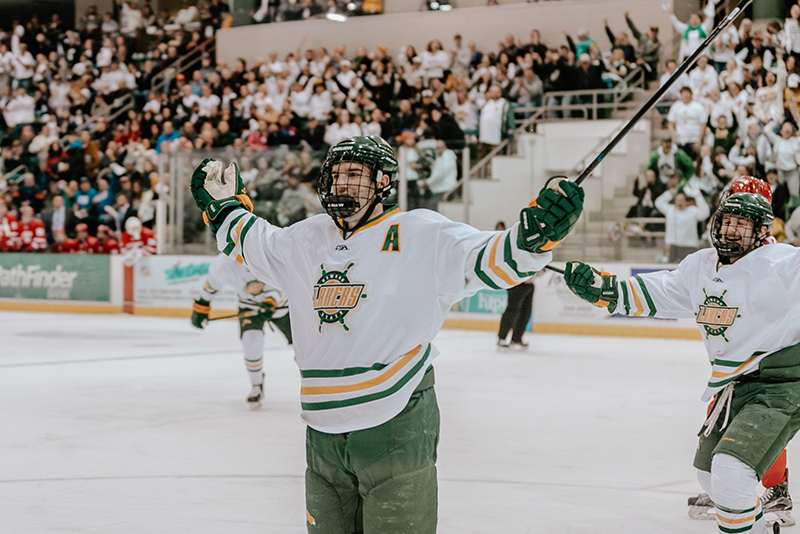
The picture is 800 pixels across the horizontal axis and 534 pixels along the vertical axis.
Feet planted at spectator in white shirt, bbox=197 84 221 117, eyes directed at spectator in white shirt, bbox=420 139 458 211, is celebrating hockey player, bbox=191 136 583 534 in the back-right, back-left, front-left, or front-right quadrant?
front-right

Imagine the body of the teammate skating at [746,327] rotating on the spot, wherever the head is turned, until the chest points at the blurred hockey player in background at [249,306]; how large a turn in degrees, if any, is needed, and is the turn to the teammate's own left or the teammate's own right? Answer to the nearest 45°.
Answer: approximately 90° to the teammate's own right

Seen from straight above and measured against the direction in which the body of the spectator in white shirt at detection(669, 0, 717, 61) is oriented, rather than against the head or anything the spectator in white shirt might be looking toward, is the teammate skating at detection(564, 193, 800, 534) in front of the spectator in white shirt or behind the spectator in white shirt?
in front

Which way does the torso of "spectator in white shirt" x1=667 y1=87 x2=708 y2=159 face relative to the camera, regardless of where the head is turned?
toward the camera

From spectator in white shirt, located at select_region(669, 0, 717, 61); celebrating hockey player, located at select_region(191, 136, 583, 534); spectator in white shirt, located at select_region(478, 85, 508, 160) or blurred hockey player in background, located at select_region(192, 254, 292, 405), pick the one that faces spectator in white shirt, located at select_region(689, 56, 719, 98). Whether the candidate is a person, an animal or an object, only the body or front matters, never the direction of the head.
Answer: spectator in white shirt, located at select_region(669, 0, 717, 61)

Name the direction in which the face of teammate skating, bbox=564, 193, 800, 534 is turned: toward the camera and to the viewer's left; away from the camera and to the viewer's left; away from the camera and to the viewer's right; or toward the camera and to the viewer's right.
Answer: toward the camera and to the viewer's left

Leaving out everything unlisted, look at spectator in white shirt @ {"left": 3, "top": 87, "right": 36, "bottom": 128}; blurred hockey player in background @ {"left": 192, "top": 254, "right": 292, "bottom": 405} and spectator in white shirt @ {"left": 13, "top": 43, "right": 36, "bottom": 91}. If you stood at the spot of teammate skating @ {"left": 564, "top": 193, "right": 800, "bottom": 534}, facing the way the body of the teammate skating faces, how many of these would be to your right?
3

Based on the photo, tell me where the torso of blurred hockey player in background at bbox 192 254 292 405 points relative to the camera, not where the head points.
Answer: toward the camera

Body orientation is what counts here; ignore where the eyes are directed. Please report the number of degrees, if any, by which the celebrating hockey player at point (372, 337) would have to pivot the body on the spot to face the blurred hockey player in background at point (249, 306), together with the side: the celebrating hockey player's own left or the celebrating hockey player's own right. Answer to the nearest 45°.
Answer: approximately 135° to the celebrating hockey player's own right

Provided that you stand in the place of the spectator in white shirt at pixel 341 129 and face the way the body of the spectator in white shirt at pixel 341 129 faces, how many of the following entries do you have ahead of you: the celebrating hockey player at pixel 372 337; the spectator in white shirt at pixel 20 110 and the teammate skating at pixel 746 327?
2

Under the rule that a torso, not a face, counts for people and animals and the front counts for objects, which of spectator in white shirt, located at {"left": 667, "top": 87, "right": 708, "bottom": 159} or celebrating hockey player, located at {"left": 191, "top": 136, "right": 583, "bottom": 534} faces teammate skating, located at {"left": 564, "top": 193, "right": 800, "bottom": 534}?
the spectator in white shirt

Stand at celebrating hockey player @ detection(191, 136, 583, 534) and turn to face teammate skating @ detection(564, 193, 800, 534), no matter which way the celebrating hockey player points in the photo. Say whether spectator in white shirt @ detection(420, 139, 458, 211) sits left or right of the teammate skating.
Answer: left

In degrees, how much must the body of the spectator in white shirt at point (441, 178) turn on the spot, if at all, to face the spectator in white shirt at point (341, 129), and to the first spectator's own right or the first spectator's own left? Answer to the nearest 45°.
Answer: approximately 90° to the first spectator's own right

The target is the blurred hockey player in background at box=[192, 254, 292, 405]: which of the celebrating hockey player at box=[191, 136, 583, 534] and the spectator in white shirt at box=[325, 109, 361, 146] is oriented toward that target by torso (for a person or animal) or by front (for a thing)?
the spectator in white shirt

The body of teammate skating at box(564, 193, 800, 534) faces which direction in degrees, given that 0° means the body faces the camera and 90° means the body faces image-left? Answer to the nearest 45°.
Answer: approximately 45°

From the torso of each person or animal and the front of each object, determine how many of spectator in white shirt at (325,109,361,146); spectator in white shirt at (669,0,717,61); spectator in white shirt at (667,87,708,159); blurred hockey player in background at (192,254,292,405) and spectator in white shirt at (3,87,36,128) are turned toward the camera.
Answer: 5

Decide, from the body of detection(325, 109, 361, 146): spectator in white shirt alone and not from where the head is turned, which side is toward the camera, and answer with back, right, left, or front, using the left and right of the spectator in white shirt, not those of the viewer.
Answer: front

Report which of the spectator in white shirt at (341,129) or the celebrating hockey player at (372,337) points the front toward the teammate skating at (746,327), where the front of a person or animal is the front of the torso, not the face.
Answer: the spectator in white shirt

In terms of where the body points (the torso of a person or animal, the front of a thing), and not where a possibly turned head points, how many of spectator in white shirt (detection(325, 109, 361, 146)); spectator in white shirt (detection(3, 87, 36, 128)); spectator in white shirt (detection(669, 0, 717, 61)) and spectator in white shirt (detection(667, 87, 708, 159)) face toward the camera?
4

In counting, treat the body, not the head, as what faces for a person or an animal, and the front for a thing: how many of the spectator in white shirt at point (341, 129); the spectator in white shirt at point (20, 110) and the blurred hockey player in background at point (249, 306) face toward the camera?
3
